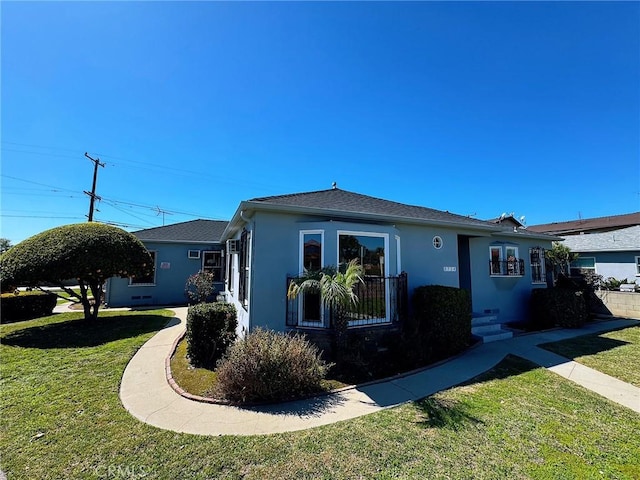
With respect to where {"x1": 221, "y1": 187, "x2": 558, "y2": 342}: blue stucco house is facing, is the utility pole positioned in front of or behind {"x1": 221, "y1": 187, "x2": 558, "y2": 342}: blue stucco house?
behind

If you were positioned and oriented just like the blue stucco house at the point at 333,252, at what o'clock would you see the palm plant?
The palm plant is roughly at 1 o'clock from the blue stucco house.

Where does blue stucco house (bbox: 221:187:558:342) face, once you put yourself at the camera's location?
facing the viewer and to the right of the viewer

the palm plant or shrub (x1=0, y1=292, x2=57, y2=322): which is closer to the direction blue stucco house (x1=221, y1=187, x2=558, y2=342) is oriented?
the palm plant

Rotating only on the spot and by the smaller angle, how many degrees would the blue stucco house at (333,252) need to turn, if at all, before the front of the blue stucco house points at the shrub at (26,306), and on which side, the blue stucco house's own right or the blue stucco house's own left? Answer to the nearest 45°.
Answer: approximately 135° to the blue stucco house's own right

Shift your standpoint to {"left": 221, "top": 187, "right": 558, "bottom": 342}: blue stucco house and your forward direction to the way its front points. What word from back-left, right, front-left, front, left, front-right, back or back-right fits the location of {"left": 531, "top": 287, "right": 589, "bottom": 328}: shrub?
left

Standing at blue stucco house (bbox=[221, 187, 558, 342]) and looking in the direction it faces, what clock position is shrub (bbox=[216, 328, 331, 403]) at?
The shrub is roughly at 2 o'clock from the blue stucco house.

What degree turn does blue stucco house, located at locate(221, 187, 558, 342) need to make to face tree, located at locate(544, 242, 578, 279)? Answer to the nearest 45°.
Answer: approximately 90° to its left

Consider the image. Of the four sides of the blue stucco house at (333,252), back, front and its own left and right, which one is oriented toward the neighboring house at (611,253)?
left

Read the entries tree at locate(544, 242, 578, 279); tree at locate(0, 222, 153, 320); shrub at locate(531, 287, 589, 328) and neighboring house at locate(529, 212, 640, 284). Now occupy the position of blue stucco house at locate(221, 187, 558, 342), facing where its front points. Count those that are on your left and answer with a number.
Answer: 3
